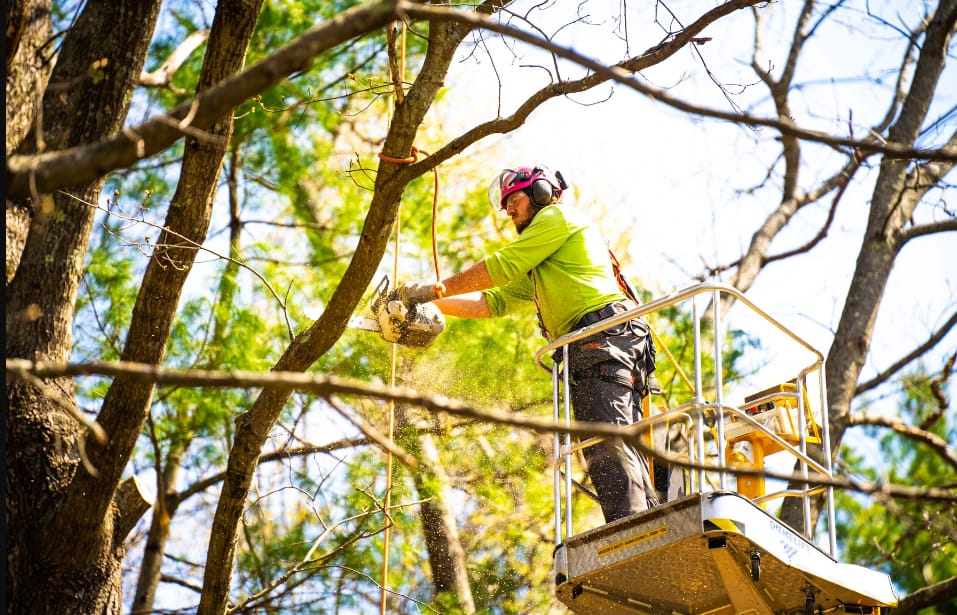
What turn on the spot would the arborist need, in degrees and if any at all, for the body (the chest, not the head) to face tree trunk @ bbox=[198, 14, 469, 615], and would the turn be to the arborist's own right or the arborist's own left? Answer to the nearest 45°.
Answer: approximately 45° to the arborist's own left

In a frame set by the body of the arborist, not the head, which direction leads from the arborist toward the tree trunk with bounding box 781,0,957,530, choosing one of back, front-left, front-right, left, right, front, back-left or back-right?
back-right

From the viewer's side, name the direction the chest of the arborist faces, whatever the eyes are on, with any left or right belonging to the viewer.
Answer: facing to the left of the viewer

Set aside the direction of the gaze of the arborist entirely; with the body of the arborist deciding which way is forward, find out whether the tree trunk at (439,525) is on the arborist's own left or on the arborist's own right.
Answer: on the arborist's own right

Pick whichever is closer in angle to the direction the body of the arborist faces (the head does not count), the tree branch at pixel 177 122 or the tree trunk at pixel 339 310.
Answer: the tree trunk
